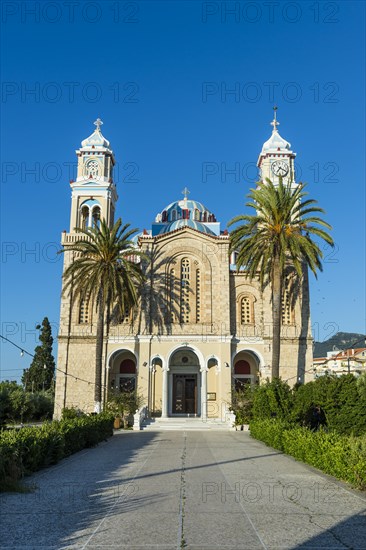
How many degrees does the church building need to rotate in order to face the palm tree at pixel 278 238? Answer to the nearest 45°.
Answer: approximately 45° to its left

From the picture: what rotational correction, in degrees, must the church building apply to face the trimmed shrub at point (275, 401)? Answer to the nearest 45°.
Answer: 0° — it already faces it

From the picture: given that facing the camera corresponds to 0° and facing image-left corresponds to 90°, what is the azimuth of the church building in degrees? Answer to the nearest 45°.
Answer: approximately 0°

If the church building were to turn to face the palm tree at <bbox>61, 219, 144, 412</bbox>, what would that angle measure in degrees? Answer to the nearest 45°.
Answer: approximately 45° to its right

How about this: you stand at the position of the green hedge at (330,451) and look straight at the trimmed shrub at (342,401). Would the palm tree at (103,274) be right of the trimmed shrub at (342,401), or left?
left

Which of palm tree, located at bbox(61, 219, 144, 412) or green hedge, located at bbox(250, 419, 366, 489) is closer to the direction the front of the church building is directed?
the green hedge

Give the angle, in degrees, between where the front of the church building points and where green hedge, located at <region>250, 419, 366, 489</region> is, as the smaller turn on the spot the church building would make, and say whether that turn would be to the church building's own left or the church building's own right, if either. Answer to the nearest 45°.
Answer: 0° — it already faces it
